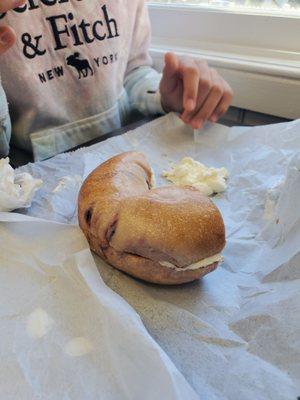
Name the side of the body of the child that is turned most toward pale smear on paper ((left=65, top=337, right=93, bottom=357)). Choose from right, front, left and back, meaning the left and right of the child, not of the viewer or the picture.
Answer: front

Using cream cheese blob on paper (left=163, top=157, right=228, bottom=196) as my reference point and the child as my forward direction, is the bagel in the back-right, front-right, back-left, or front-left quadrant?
back-left

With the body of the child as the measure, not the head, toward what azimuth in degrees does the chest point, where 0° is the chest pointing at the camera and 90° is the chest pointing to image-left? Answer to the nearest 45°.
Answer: approximately 0°

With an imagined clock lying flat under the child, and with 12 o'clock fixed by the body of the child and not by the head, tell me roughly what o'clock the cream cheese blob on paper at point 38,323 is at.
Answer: The cream cheese blob on paper is roughly at 12 o'clock from the child.
